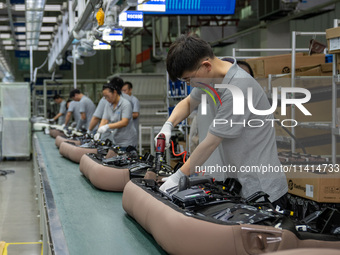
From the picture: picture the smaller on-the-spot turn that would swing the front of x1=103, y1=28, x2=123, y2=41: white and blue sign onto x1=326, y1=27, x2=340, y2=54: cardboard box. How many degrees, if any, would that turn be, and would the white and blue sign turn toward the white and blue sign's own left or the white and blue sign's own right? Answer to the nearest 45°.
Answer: approximately 45° to the white and blue sign's own left

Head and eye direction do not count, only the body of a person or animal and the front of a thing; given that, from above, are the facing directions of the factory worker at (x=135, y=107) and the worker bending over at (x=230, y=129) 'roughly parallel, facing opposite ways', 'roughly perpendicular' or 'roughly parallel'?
roughly parallel

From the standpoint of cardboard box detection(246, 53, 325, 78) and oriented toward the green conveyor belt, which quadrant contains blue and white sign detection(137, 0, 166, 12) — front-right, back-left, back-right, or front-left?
front-right

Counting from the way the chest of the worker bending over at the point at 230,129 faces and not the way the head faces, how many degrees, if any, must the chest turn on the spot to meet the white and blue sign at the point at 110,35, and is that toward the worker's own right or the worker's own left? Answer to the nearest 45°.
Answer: approximately 90° to the worker's own right

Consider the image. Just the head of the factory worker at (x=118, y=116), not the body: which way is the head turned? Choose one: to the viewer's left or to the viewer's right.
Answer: to the viewer's left

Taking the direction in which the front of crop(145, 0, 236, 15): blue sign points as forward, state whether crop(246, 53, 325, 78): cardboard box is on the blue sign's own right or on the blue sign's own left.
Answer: on the blue sign's own left

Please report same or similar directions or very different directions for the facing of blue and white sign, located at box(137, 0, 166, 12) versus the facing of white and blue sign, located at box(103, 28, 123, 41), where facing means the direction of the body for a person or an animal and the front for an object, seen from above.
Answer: same or similar directions

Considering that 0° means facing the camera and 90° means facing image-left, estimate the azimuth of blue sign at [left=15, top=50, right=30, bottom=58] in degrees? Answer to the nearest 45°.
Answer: approximately 0°

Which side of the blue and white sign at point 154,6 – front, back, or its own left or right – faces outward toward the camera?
front

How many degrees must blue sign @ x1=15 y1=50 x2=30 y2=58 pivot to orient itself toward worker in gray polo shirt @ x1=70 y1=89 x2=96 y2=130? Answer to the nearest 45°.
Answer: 0° — it already faces them

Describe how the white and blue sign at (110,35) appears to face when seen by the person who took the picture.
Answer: facing the viewer

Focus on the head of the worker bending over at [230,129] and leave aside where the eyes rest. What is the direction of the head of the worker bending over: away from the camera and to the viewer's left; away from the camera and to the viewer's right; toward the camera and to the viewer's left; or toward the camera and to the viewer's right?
toward the camera and to the viewer's left

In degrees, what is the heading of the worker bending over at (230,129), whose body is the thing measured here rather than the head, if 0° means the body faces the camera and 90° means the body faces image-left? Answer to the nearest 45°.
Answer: approximately 90°

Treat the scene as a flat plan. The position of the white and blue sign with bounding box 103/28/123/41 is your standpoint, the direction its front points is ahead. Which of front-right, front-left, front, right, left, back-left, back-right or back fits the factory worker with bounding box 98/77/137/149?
front

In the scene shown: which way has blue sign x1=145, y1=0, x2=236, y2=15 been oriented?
toward the camera

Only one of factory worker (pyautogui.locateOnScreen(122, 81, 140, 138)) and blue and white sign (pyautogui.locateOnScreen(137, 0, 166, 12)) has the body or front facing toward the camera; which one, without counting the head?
the blue and white sign

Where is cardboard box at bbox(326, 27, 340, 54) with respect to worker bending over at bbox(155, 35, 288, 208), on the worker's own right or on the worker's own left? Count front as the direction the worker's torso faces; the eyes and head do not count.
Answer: on the worker's own right

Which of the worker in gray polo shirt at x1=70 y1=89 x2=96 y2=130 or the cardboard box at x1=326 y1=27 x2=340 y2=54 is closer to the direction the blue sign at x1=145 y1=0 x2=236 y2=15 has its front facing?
the cardboard box
